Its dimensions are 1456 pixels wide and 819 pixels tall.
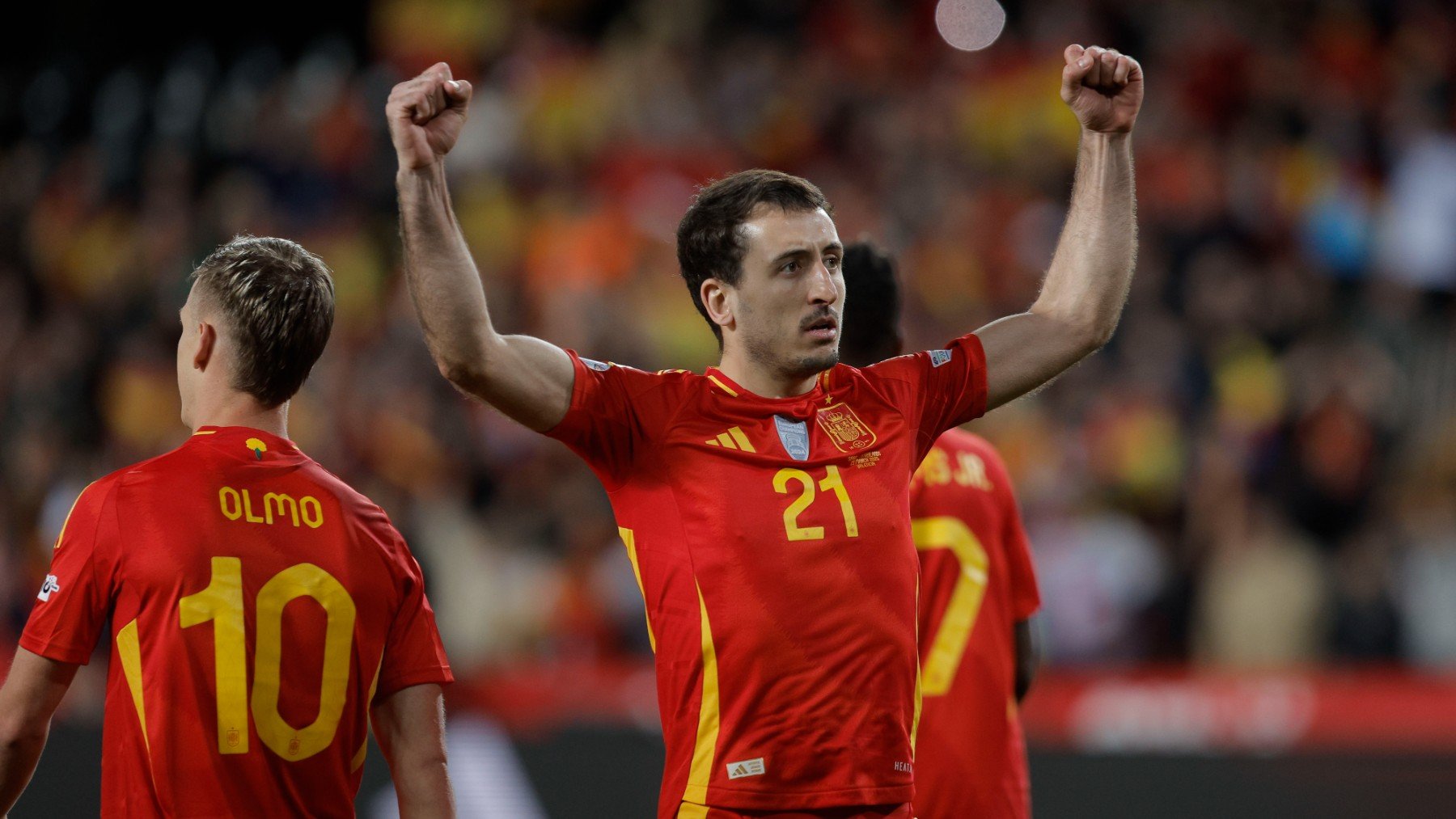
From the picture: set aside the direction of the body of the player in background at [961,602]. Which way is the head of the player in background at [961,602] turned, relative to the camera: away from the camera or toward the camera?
away from the camera

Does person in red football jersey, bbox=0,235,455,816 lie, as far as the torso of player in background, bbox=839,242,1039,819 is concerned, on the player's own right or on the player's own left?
on the player's own left

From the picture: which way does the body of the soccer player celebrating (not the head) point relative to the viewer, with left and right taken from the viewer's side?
facing the viewer and to the right of the viewer

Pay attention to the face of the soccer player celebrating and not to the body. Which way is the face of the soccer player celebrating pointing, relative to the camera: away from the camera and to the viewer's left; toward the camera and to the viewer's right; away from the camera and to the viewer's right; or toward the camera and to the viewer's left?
toward the camera and to the viewer's right

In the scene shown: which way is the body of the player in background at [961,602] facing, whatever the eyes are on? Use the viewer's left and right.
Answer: facing away from the viewer

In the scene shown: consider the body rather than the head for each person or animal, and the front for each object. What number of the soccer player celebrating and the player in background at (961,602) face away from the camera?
1

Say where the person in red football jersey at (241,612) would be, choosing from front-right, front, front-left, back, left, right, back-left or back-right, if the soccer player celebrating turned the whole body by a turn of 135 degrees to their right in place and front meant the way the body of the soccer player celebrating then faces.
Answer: front

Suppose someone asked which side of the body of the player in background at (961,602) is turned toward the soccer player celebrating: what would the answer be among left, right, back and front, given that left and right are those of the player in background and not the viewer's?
back

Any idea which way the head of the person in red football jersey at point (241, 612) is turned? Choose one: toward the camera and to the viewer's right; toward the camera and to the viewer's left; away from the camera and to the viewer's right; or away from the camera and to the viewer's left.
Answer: away from the camera and to the viewer's left

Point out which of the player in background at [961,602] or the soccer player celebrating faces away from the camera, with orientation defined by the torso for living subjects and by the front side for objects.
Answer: the player in background
